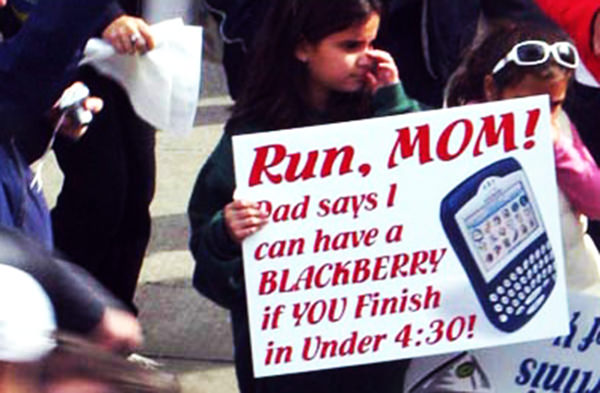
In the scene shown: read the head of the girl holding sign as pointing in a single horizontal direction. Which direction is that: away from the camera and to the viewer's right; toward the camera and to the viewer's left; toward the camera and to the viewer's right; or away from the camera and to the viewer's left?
toward the camera and to the viewer's right

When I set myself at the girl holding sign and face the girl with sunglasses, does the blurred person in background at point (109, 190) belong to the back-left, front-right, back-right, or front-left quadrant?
back-left

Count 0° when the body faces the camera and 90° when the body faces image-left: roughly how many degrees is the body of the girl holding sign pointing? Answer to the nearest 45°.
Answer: approximately 315°

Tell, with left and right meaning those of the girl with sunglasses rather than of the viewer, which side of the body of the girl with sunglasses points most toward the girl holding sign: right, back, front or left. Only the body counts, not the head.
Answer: right

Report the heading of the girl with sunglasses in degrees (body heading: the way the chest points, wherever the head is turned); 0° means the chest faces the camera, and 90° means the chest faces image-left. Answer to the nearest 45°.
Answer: approximately 315°

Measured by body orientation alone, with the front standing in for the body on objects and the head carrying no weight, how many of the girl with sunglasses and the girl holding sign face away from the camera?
0

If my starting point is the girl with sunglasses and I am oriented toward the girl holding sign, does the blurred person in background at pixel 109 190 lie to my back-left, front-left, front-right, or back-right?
front-right
